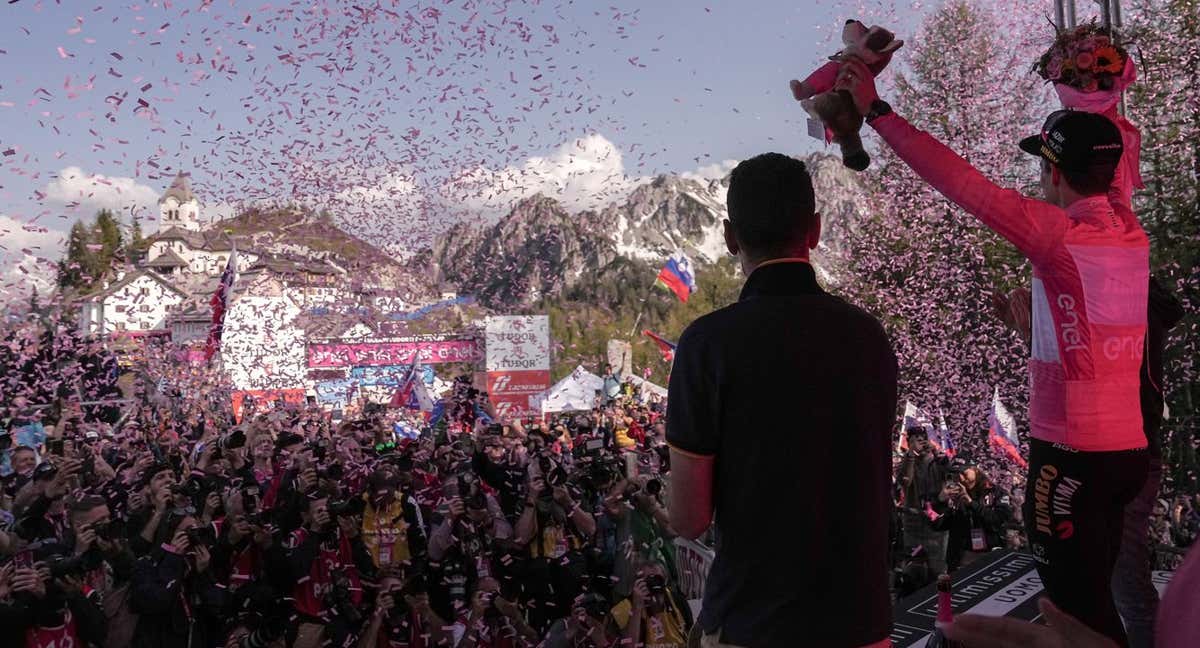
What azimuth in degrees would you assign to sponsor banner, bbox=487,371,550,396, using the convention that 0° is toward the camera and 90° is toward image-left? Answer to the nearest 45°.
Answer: approximately 0°

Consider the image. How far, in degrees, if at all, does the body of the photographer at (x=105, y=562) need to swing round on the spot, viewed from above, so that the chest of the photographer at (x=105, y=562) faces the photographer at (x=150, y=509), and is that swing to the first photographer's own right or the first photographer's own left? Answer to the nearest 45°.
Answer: approximately 90° to the first photographer's own left

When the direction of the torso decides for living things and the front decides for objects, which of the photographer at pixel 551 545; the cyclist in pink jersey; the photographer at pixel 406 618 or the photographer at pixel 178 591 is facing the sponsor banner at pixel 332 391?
the cyclist in pink jersey

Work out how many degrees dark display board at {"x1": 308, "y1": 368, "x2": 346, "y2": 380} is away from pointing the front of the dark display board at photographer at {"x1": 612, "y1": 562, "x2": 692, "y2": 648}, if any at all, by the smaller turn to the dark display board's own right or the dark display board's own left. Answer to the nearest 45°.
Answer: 0° — it already faces them

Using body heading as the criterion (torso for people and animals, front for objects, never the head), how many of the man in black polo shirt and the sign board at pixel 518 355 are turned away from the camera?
1

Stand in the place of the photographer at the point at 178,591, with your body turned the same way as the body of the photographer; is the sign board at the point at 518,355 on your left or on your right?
on your left

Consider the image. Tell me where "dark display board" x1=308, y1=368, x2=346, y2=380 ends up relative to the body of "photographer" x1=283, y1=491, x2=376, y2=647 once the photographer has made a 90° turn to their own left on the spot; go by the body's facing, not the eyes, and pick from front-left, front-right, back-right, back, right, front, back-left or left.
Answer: front-left

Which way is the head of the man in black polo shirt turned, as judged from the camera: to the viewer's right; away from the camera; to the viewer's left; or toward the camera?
away from the camera

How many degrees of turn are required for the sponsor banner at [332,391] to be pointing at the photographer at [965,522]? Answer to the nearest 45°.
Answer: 0° — it already faces them

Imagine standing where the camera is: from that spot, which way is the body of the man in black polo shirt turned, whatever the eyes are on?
away from the camera

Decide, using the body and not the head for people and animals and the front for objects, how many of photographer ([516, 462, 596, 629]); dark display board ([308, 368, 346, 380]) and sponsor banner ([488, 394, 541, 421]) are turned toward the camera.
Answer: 3

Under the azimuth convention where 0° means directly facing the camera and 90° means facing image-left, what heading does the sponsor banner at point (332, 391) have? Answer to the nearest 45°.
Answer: approximately 0°

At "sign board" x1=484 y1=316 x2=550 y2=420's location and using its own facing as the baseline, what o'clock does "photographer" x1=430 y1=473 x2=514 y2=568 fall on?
The photographer is roughly at 12 o'clock from the sign board.

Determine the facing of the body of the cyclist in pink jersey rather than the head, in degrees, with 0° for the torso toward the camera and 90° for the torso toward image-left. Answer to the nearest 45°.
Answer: approximately 135°

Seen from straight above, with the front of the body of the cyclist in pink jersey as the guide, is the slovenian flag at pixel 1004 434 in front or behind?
in front
